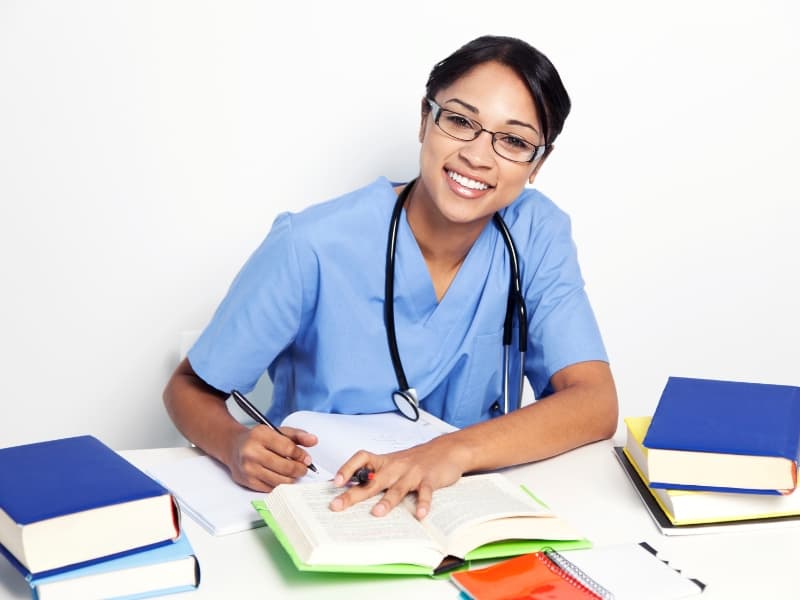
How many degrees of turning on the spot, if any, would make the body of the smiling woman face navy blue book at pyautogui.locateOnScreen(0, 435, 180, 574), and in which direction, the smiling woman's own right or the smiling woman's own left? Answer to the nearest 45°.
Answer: approximately 45° to the smiling woman's own right

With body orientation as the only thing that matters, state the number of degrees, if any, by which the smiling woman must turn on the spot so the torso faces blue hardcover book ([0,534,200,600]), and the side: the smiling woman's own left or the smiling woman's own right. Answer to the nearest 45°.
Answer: approximately 45° to the smiling woman's own right

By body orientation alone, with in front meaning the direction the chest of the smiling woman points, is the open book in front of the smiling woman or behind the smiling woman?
in front

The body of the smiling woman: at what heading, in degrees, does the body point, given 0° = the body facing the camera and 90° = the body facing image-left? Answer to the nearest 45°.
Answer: approximately 0°

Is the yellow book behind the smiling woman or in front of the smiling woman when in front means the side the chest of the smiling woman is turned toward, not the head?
in front
